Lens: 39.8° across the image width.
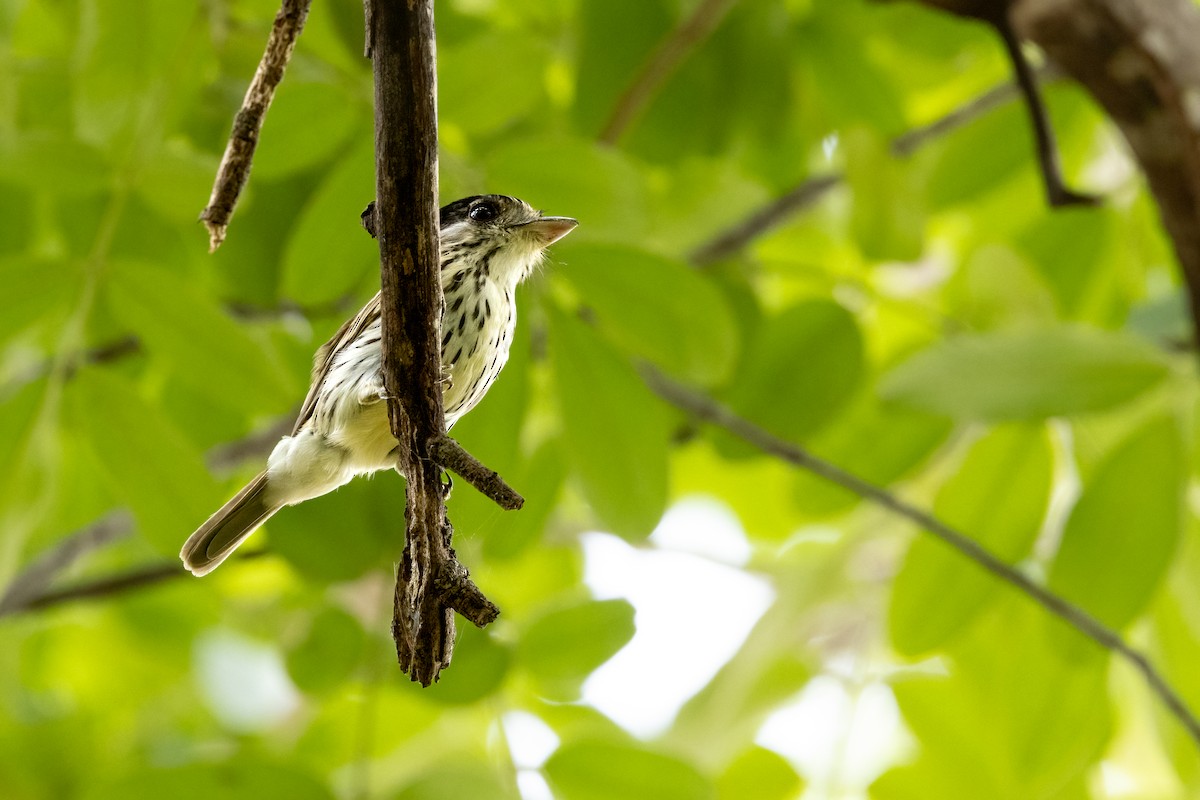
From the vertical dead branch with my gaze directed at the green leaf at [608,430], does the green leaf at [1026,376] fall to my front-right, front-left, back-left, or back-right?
front-right

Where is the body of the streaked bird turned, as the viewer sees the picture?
to the viewer's right

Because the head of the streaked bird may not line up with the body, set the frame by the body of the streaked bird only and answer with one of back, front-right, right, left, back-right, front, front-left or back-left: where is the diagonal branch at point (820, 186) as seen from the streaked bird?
front-left

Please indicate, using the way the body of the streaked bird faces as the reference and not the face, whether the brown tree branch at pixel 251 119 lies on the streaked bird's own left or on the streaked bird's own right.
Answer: on the streaked bird's own right

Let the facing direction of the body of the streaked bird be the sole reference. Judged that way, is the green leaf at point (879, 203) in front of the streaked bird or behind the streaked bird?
in front

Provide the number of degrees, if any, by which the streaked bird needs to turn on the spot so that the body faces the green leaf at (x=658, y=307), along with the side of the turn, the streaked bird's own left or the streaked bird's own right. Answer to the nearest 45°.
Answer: approximately 45° to the streaked bird's own left
